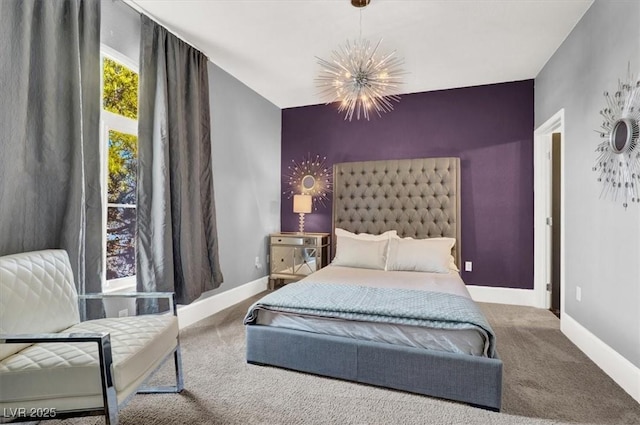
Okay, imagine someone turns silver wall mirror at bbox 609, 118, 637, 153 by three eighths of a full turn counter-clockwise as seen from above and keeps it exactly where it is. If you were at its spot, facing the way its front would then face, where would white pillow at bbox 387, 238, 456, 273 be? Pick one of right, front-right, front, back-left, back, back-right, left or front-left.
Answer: back

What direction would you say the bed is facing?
toward the camera

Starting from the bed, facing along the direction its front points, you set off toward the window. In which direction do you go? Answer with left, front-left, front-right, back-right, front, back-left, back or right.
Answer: right

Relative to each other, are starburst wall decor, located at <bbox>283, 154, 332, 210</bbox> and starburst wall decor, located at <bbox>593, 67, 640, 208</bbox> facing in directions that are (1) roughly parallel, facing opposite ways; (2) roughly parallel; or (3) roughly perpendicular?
roughly perpendicular

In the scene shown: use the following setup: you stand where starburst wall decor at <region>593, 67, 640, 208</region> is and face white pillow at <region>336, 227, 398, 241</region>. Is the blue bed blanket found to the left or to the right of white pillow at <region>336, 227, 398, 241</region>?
left

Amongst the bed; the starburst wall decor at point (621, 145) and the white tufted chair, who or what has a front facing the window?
the starburst wall decor

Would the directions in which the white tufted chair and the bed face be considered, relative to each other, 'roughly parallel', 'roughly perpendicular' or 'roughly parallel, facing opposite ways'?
roughly perpendicular

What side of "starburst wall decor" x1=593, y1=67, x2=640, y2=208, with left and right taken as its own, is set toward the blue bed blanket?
front

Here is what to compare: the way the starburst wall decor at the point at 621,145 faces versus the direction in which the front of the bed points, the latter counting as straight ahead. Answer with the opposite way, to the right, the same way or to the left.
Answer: to the right

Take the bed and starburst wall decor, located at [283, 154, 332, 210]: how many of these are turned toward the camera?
2

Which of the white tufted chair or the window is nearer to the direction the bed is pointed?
the white tufted chair

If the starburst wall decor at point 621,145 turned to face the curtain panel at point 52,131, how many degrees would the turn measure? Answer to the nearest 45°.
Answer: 0° — it already faces it

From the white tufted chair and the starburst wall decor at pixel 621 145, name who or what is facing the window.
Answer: the starburst wall decor

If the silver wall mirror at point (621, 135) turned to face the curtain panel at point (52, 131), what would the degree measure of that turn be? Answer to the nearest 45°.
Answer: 0° — it already faces it

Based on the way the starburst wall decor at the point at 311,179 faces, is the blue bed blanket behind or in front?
in front
